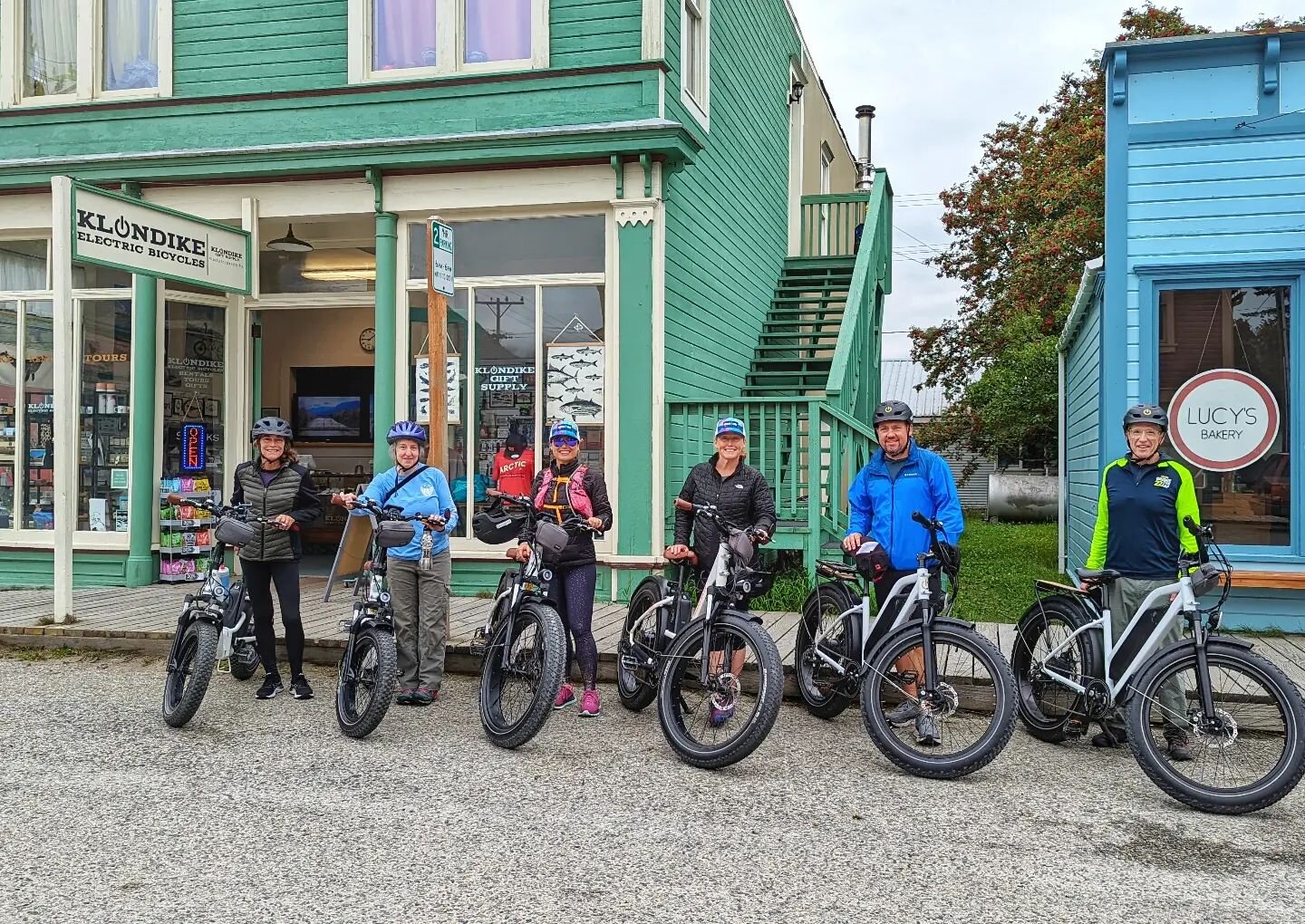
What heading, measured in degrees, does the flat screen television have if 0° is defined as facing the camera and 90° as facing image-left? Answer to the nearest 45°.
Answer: approximately 0°

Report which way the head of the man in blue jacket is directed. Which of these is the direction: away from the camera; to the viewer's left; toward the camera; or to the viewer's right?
toward the camera

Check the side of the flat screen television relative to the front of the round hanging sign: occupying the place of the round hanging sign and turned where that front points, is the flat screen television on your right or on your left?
on your right

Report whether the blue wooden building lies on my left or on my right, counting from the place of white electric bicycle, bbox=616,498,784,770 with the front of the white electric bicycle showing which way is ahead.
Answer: on my left

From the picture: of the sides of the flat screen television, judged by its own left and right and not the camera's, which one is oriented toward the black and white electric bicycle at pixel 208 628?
front

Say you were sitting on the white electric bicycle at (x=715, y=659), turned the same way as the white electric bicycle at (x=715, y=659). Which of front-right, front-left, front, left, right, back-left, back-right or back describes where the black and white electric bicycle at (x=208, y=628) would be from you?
back-right

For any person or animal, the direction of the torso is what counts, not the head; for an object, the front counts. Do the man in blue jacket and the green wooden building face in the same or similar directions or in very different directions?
same or similar directions

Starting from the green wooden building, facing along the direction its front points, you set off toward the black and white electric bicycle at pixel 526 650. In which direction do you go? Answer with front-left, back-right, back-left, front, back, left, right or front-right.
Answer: front

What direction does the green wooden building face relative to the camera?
toward the camera

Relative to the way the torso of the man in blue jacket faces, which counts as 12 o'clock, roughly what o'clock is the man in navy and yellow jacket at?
The man in navy and yellow jacket is roughly at 9 o'clock from the man in blue jacket.

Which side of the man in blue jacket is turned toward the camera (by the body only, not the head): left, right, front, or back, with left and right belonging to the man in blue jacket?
front

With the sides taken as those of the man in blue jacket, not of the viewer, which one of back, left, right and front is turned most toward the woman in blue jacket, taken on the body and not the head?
right

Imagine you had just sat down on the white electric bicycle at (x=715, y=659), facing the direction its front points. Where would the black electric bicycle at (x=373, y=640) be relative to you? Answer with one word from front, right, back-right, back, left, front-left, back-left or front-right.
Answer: back-right

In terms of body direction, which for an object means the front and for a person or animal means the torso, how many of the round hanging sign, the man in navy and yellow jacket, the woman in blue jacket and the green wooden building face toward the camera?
4

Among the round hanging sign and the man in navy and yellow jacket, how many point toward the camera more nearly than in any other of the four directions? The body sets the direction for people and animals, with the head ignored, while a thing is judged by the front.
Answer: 2

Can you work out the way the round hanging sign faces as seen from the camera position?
facing the viewer

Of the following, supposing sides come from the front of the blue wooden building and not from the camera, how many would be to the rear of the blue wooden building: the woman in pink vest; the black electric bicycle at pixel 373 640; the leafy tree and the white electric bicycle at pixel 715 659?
1

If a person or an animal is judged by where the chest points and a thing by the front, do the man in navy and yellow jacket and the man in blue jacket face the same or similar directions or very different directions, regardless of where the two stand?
same or similar directions

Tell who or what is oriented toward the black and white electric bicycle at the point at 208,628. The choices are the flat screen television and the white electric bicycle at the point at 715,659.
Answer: the flat screen television

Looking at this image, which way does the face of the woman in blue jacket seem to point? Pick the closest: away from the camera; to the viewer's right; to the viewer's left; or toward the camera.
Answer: toward the camera

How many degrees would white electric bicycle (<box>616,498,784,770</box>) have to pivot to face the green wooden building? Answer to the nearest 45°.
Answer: approximately 180°
